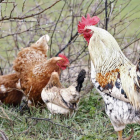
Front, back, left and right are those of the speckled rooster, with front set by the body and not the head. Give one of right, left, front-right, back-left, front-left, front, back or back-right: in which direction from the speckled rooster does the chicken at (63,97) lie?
front-right

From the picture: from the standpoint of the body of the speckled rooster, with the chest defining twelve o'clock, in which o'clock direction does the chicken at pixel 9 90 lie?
The chicken is roughly at 1 o'clock from the speckled rooster.

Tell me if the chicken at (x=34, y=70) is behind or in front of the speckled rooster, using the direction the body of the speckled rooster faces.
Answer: in front

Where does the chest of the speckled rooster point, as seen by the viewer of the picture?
to the viewer's left
